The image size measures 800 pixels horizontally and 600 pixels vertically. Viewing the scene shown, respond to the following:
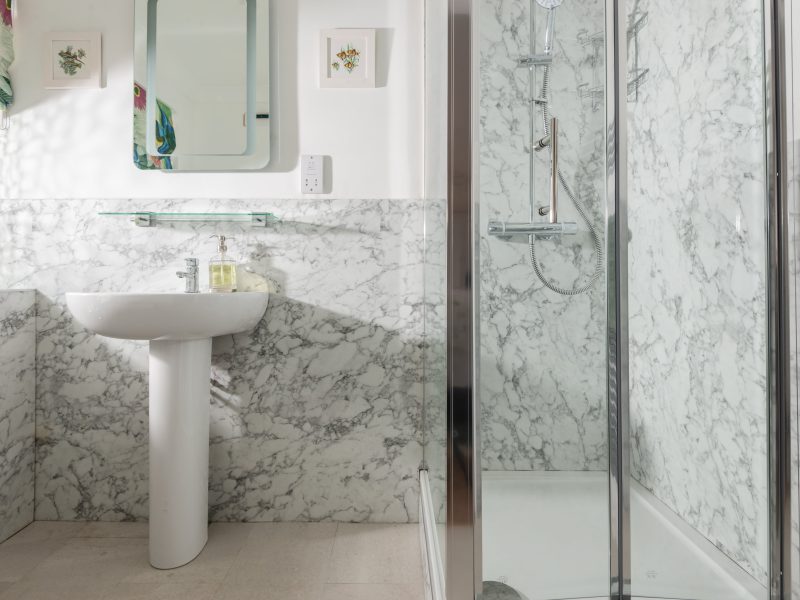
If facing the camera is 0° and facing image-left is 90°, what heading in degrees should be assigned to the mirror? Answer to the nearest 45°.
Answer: approximately 0°

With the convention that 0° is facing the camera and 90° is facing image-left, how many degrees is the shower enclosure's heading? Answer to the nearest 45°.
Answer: approximately 0°

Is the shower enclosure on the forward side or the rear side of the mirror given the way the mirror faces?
on the forward side
